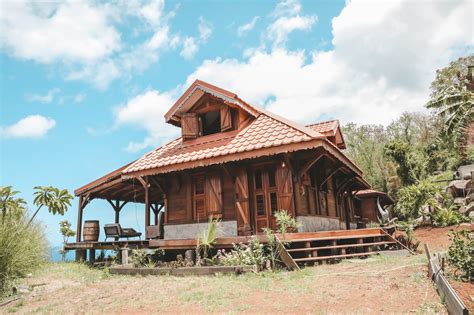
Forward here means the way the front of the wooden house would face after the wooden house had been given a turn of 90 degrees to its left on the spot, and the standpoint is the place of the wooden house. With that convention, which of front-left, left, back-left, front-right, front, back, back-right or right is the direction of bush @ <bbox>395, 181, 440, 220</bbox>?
left

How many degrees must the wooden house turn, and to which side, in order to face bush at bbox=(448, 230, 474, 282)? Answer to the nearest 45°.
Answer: approximately 90° to its left

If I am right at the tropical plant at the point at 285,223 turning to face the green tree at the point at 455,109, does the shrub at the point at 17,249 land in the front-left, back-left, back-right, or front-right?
back-left

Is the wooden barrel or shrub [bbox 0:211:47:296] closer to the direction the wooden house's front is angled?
the shrub

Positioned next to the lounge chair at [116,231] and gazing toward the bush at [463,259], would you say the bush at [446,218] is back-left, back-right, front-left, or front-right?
front-left

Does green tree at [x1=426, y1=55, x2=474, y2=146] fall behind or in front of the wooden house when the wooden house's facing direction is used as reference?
behind

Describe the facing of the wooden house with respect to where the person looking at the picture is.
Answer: facing the viewer and to the left of the viewer

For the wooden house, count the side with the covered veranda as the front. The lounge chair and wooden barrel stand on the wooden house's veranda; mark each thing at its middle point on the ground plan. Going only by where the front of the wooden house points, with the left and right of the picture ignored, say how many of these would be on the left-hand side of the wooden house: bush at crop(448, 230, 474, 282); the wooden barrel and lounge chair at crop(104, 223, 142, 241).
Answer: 1

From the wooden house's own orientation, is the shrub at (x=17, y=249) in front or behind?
in front

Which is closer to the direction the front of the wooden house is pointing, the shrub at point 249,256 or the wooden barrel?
the shrub
